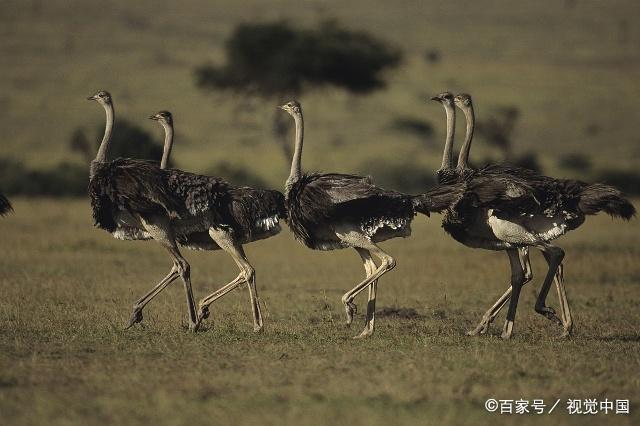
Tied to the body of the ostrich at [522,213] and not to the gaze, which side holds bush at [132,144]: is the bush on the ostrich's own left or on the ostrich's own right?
on the ostrich's own right

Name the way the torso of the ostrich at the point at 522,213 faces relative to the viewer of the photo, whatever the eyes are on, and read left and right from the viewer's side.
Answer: facing to the left of the viewer

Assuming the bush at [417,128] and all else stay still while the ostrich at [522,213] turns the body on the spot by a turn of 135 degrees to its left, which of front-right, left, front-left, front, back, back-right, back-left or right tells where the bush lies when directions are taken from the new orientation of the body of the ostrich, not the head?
back-left

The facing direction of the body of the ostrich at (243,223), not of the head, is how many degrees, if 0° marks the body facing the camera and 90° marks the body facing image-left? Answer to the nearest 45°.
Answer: approximately 90°

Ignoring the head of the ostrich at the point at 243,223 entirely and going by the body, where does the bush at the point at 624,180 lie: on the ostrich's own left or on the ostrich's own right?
on the ostrich's own right

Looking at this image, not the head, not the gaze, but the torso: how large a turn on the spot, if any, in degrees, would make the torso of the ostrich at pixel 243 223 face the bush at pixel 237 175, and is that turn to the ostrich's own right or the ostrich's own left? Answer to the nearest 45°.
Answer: approximately 90° to the ostrich's own right

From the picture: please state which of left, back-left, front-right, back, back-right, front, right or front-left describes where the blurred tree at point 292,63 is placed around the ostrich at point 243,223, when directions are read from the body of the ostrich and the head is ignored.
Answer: right

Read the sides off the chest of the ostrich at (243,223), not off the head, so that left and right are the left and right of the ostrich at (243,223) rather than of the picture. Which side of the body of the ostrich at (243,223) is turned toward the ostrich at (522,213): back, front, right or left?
back

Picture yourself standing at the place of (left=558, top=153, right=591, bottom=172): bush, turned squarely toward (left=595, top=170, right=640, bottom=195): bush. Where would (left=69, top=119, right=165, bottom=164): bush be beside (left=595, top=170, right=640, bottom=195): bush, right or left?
right

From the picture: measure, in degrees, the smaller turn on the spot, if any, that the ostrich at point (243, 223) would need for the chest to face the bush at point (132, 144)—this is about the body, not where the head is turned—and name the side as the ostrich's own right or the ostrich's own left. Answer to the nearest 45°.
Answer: approximately 90° to the ostrich's own right

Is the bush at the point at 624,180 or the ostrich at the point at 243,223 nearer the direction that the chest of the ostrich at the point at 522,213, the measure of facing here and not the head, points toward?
the ostrich

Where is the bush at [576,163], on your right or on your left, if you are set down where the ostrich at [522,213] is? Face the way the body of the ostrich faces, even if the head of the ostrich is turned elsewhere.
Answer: on your right

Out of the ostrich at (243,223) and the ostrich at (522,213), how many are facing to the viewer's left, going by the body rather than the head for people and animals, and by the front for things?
2
